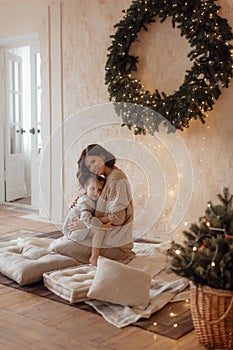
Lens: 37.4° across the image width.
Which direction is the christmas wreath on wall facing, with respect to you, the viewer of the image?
facing the viewer and to the left of the viewer

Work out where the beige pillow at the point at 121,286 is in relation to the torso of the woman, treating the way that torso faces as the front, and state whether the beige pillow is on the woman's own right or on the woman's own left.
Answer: on the woman's own left

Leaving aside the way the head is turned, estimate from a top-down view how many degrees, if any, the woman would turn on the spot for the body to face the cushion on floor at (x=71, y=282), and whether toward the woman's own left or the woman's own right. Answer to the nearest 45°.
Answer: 0° — they already face it

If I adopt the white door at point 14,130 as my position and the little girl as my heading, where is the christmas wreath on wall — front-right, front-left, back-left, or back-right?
front-left

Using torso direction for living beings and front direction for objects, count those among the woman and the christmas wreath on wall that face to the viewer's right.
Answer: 0

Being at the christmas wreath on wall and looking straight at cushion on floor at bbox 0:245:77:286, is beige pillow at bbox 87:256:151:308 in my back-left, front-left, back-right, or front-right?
front-left

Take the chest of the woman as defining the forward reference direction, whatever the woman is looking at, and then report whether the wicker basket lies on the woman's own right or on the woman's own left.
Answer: on the woman's own left

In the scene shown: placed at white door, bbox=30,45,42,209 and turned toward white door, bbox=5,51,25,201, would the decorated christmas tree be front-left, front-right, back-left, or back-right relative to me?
back-left

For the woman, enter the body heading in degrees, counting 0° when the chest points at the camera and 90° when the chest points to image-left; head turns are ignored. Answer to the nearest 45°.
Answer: approximately 45°

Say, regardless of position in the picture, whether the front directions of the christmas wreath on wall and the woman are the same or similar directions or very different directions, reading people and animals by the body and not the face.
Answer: same or similar directions

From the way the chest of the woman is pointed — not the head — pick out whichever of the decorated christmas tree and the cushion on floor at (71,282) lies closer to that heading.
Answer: the cushion on floor

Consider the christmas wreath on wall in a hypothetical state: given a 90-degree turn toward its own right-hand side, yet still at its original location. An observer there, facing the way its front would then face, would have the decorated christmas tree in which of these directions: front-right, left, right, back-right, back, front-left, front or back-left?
back-left
